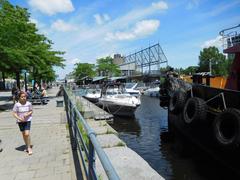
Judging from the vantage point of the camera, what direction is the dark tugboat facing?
facing away from the viewer and to the left of the viewer

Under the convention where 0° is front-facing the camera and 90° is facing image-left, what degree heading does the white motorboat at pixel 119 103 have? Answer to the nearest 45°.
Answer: approximately 315°
